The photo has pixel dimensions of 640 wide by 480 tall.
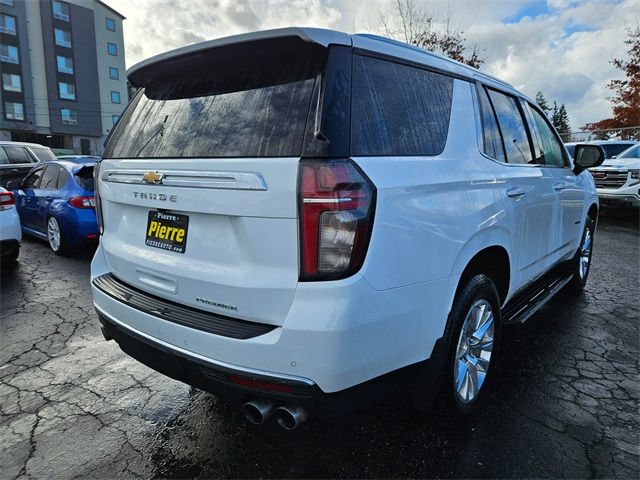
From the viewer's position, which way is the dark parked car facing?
facing away from the viewer and to the left of the viewer

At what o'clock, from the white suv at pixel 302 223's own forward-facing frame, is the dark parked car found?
The dark parked car is roughly at 9 o'clock from the white suv.

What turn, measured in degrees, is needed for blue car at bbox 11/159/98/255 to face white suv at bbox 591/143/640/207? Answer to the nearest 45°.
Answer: approximately 135° to its right

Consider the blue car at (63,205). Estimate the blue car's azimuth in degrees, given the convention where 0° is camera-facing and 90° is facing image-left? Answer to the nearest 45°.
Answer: approximately 135°

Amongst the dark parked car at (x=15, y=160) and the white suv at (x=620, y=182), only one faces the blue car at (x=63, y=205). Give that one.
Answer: the white suv

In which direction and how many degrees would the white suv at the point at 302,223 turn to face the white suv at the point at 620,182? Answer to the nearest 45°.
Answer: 0° — it already faces it

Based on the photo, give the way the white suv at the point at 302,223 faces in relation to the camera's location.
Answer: facing away from the viewer and to the right of the viewer

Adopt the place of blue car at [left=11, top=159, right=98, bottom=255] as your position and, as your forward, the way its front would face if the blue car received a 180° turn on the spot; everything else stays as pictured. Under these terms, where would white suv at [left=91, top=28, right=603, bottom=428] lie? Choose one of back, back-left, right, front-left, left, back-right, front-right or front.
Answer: front-right

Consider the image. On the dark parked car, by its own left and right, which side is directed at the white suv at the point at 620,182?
back

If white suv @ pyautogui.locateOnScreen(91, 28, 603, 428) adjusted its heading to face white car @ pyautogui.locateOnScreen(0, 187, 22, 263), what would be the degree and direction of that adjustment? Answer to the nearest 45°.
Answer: approximately 90° to its left
